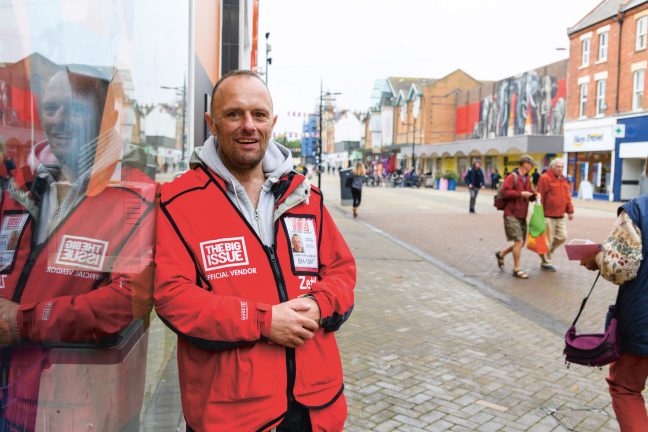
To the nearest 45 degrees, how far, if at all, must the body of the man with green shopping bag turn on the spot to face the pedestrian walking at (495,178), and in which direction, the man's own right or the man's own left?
approximately 135° to the man's own left

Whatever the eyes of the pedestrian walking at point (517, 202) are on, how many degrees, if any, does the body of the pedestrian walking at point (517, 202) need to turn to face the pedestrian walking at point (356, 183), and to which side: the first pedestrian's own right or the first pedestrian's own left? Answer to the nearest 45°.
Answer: approximately 180°

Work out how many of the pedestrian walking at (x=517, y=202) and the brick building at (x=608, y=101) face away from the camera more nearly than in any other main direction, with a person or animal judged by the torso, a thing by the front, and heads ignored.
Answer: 0

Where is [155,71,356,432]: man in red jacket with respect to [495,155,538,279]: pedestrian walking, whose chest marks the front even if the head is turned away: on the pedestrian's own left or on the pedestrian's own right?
on the pedestrian's own right

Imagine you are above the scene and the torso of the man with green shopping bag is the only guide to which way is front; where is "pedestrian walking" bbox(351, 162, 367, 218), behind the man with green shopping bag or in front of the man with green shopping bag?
behind

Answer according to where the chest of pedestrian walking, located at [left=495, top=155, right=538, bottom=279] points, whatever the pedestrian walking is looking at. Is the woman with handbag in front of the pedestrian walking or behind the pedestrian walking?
in front

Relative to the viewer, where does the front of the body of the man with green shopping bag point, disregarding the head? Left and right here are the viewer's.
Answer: facing the viewer and to the right of the viewer

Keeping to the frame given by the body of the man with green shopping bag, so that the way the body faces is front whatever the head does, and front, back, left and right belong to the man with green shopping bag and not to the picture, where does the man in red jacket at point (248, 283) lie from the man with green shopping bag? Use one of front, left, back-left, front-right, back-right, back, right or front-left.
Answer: front-right
